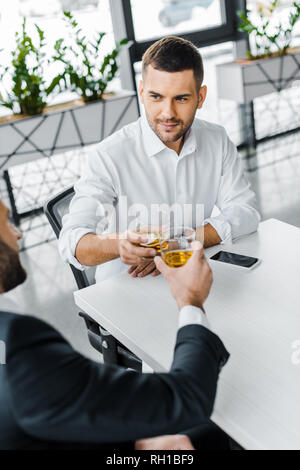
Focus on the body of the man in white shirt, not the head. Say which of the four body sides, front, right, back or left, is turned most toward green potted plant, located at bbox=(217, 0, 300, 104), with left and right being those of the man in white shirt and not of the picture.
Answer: back

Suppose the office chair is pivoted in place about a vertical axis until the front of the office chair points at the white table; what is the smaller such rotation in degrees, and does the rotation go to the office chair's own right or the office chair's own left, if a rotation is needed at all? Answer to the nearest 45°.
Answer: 0° — it already faces it

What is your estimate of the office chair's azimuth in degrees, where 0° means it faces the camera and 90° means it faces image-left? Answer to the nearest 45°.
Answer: approximately 315°

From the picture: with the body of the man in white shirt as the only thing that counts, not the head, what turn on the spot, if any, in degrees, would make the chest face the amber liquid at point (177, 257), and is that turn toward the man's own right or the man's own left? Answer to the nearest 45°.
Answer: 0° — they already face it

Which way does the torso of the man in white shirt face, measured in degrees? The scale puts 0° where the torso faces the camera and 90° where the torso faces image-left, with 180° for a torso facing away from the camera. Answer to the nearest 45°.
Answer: approximately 0°
